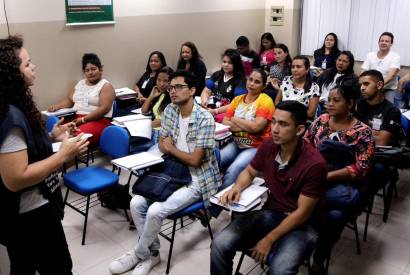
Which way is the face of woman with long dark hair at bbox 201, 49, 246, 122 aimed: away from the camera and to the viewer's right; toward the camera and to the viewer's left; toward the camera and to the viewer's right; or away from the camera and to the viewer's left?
toward the camera and to the viewer's left

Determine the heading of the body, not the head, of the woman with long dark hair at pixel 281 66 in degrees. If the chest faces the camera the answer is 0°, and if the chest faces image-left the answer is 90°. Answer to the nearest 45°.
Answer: approximately 45°

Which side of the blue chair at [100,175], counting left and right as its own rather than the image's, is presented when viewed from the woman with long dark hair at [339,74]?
back

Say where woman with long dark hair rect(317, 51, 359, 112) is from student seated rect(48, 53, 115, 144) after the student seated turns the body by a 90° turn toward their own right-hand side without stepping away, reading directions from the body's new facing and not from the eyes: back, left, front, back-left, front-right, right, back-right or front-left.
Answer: back-right

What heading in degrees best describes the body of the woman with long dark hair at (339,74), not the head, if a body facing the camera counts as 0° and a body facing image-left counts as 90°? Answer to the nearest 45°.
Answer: approximately 45°

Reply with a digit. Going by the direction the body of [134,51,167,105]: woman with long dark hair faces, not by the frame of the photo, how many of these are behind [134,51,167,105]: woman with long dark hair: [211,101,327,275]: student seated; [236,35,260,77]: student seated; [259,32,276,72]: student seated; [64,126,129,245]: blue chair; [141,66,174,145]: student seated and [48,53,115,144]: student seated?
2

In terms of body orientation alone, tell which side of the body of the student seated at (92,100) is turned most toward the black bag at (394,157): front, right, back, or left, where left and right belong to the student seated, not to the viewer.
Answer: left

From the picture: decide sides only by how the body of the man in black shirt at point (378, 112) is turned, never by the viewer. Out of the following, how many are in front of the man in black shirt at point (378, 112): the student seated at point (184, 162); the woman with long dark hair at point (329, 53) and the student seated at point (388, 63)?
1

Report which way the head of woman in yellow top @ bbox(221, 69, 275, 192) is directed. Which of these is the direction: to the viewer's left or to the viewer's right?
to the viewer's left

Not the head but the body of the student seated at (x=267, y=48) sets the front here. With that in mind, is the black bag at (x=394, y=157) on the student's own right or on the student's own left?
on the student's own left

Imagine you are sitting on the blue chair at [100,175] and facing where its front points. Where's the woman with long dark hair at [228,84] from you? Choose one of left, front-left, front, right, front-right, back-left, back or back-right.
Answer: back

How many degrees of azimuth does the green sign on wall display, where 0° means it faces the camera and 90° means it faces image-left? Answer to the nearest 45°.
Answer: approximately 0°

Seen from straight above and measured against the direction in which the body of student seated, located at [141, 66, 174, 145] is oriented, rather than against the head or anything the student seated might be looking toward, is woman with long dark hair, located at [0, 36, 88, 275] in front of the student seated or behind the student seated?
in front
